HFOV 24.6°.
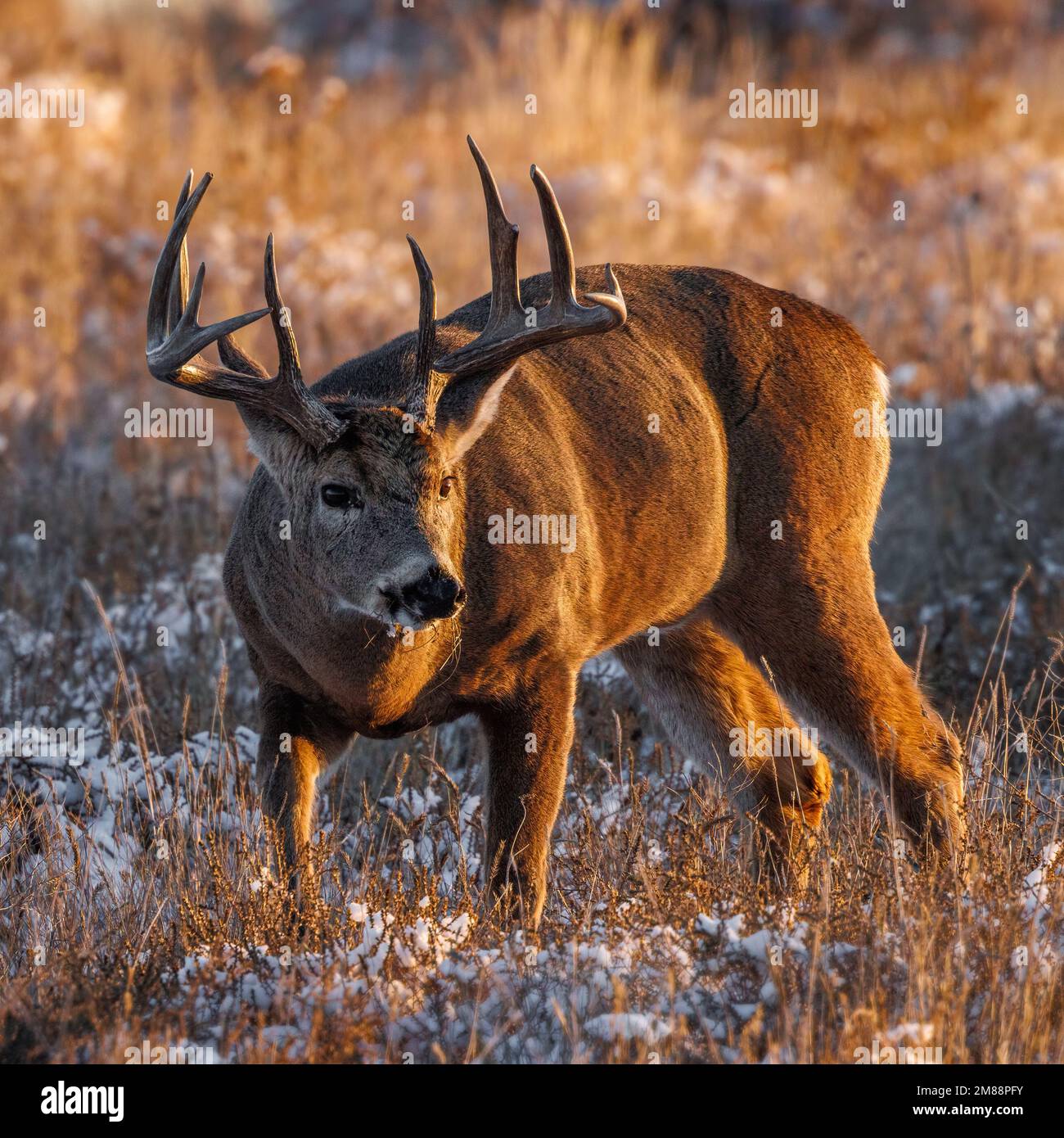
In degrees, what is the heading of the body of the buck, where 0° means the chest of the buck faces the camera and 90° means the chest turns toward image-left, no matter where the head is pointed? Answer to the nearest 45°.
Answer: approximately 45°
